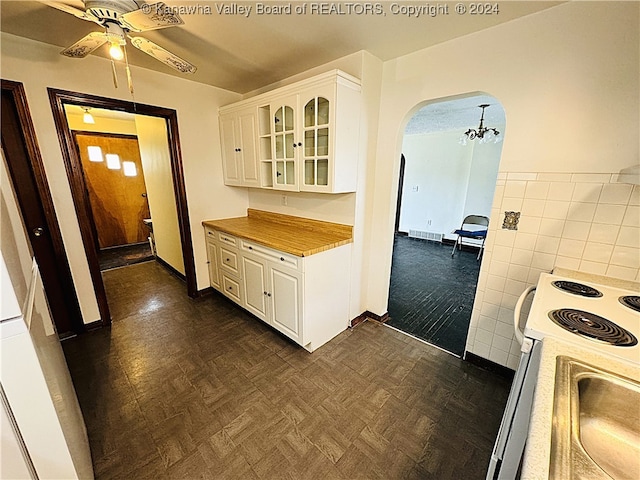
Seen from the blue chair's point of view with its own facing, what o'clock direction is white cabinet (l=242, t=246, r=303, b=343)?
The white cabinet is roughly at 11 o'clock from the blue chair.

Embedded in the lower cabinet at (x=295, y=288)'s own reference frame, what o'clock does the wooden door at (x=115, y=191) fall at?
The wooden door is roughly at 3 o'clock from the lower cabinet.

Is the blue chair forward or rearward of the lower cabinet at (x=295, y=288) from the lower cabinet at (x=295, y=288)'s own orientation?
rearward

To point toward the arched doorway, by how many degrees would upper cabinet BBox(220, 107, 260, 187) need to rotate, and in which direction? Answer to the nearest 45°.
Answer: approximately 135° to its left

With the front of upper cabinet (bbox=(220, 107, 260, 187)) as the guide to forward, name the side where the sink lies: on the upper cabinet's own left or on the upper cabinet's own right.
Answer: on the upper cabinet's own left

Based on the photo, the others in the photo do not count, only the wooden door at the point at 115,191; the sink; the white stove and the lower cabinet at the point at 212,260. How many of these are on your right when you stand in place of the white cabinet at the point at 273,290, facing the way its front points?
2

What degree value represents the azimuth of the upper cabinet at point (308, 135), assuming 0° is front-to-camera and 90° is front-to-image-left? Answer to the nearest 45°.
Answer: approximately 45°
